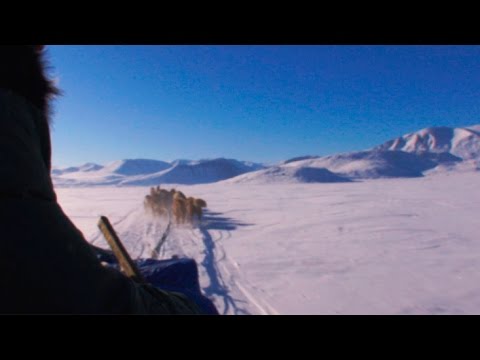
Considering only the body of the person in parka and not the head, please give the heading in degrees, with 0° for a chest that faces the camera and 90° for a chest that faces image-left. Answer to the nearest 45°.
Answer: approximately 225°
